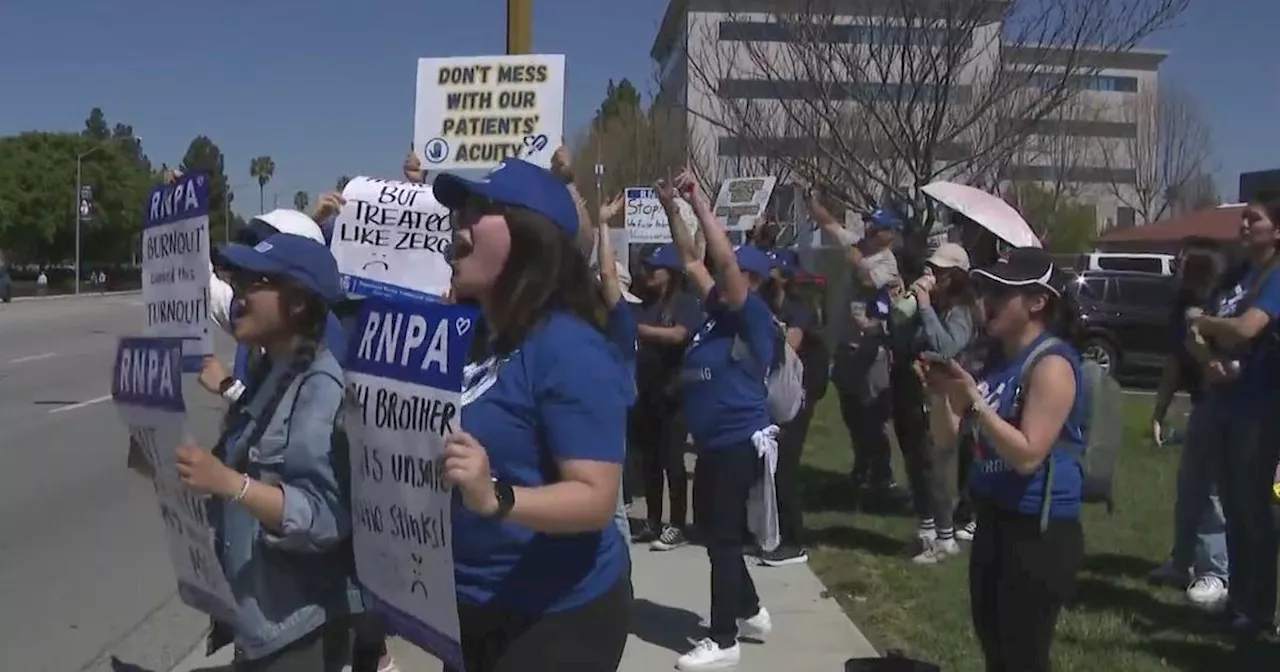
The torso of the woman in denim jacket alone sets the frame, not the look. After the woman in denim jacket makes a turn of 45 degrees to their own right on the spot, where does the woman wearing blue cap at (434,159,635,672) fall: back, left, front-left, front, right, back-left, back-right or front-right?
back

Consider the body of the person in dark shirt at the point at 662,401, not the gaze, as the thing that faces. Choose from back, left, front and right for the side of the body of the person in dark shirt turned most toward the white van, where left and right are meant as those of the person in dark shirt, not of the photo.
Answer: back

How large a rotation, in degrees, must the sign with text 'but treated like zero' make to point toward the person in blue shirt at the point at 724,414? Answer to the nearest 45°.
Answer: approximately 90° to its left

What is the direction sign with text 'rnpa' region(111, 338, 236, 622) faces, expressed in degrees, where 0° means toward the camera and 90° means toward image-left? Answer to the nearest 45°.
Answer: approximately 45°

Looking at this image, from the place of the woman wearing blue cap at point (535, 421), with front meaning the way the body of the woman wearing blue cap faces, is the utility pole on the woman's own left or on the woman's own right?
on the woman's own right

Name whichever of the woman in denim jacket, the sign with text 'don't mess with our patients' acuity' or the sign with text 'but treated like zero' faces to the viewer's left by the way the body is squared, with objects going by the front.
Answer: the woman in denim jacket

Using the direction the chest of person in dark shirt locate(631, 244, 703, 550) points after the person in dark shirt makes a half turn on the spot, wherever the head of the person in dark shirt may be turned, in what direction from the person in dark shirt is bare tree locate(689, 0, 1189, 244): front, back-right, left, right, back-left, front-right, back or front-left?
front

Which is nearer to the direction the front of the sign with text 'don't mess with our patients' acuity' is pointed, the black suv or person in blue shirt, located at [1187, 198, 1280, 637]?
the person in blue shirt

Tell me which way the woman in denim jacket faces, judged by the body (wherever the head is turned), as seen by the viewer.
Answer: to the viewer's left

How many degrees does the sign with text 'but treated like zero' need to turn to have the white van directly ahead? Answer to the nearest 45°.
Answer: approximately 135° to its left
